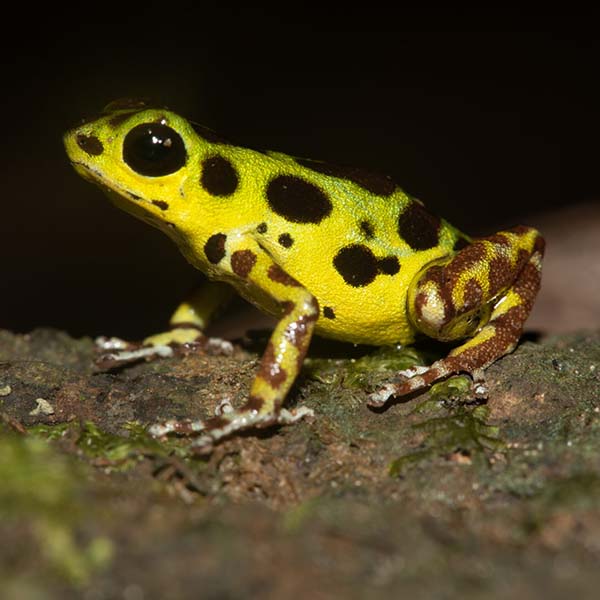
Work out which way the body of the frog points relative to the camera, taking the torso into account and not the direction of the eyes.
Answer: to the viewer's left
